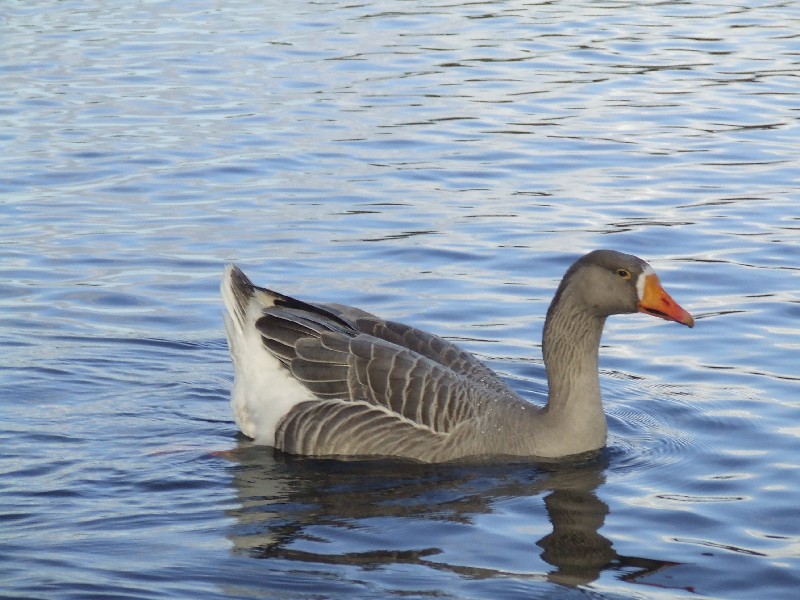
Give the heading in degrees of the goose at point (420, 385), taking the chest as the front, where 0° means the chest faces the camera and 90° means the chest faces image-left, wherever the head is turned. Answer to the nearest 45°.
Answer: approximately 270°
